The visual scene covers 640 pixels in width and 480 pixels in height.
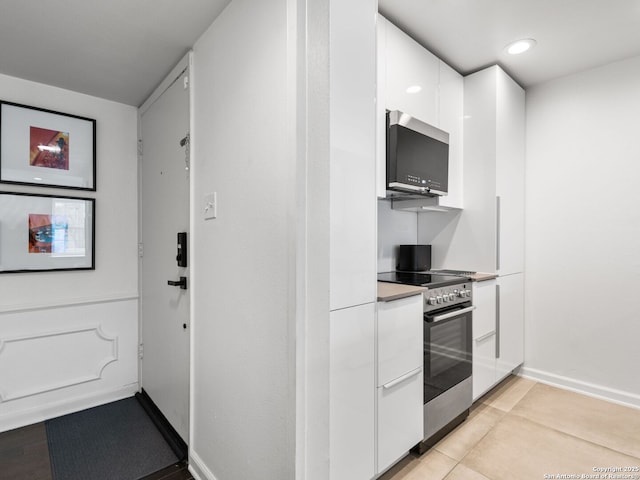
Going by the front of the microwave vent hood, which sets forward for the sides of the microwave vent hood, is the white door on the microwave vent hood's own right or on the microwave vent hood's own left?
on the microwave vent hood's own right

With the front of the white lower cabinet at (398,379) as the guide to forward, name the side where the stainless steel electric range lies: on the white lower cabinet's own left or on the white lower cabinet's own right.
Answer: on the white lower cabinet's own left

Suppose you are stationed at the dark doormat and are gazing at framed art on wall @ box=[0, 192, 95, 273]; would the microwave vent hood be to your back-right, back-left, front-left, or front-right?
back-right

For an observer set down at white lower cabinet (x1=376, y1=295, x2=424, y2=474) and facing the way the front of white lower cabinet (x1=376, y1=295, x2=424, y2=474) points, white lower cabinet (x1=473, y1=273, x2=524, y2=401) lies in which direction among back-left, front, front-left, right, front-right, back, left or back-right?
left
